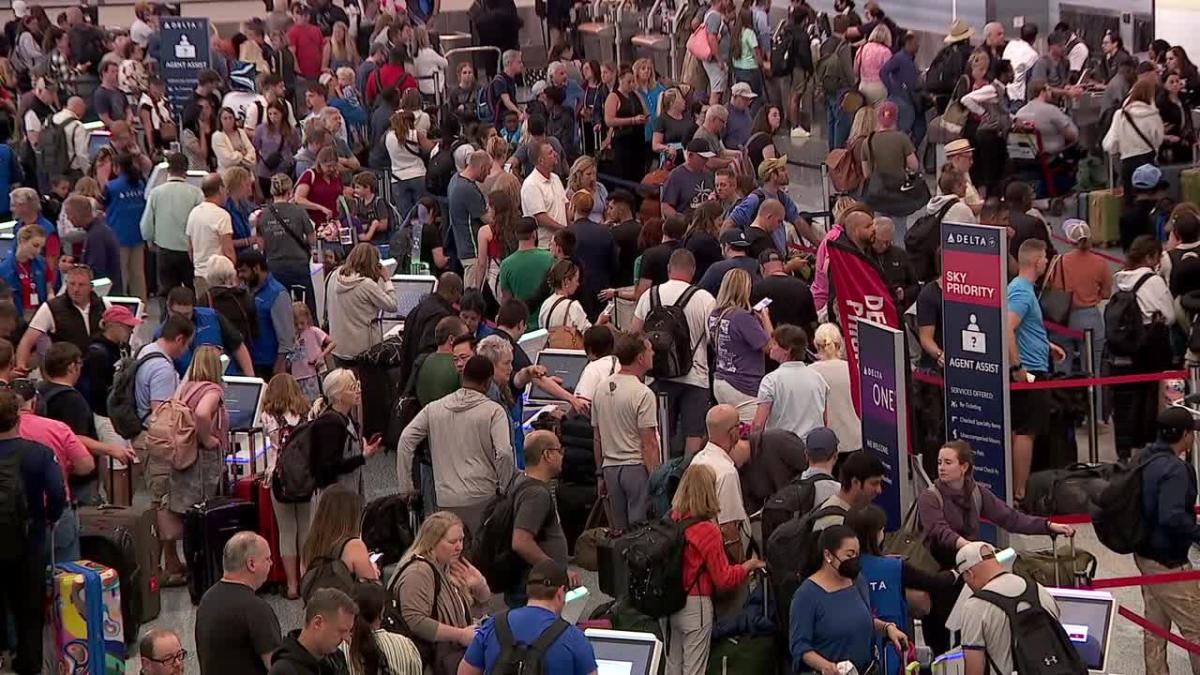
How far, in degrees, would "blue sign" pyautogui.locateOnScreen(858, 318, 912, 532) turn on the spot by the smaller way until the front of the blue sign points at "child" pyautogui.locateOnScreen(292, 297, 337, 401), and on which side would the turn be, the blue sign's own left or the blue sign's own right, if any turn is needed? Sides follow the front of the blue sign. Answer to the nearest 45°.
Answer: approximately 90° to the blue sign's own right

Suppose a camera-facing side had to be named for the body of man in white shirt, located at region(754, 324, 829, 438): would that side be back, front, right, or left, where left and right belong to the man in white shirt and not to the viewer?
back

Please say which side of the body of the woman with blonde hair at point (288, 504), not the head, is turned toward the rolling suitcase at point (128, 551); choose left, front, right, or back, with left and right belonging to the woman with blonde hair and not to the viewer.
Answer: left

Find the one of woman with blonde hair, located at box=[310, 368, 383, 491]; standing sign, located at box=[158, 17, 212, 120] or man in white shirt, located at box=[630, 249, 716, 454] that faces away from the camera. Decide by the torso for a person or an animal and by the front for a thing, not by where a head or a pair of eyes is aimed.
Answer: the man in white shirt

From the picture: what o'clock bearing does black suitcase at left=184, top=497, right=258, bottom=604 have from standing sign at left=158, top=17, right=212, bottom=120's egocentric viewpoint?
The black suitcase is roughly at 12 o'clock from the standing sign.

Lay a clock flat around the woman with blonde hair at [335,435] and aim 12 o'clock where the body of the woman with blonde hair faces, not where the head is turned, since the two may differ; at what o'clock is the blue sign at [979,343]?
The blue sign is roughly at 12 o'clock from the woman with blonde hair.

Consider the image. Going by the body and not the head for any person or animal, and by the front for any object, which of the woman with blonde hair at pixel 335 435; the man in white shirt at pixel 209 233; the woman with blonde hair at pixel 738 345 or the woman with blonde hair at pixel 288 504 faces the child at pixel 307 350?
the woman with blonde hair at pixel 288 504

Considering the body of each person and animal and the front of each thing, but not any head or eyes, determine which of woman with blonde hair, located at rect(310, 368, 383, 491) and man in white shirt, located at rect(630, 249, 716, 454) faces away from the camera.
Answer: the man in white shirt

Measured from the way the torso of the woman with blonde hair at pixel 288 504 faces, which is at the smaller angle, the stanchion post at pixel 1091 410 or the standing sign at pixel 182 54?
the standing sign

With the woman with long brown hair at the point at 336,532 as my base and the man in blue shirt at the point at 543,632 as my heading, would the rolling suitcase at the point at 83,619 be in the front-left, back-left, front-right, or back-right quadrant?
back-right

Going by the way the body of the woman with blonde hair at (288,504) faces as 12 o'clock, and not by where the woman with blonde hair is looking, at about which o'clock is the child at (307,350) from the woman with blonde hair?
The child is roughly at 12 o'clock from the woman with blonde hair.

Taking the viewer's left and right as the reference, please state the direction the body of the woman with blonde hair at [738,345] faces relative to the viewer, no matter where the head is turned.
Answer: facing away from the viewer and to the right of the viewer
